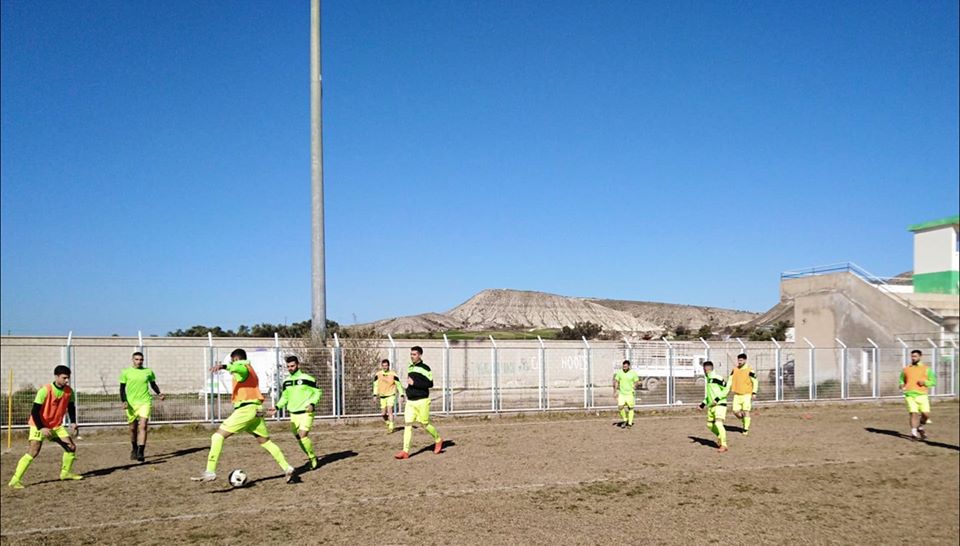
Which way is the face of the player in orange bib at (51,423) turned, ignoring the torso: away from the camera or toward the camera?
toward the camera

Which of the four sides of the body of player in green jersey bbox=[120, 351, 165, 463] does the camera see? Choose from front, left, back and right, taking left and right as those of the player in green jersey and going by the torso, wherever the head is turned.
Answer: front

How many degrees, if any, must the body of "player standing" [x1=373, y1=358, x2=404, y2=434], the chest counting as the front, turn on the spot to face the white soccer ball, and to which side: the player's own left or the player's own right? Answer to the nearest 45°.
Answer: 0° — they already face it

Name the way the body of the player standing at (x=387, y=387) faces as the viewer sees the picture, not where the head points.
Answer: toward the camera

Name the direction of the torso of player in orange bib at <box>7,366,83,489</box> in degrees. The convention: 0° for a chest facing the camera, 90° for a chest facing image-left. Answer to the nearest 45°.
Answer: approximately 315°

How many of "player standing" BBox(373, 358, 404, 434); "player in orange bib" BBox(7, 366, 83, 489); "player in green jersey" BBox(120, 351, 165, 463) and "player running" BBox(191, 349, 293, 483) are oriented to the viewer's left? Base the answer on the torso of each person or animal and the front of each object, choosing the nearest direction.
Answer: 1

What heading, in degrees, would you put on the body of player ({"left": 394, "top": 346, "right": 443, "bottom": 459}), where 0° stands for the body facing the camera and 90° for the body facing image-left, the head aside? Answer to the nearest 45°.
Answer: approximately 45°
